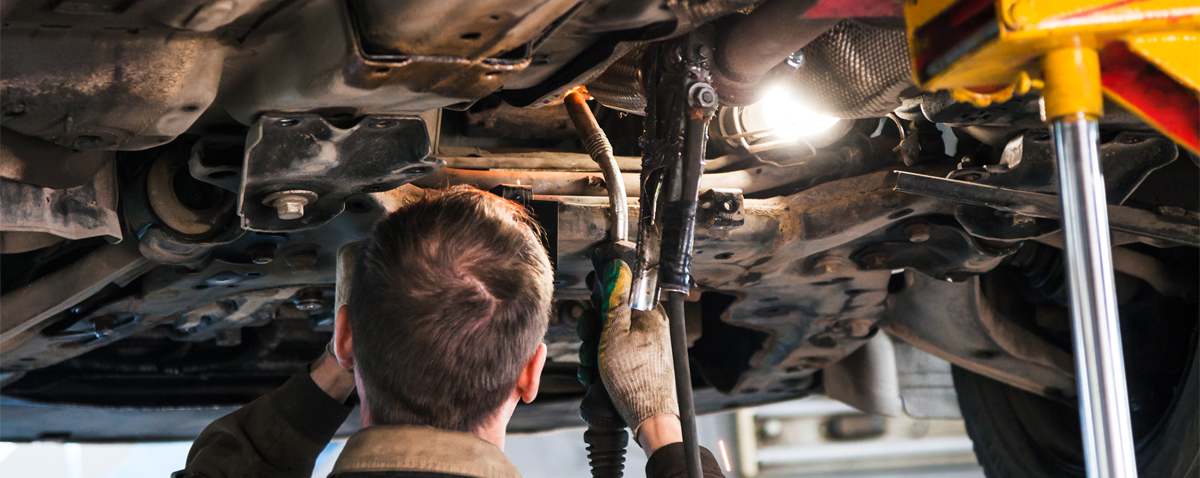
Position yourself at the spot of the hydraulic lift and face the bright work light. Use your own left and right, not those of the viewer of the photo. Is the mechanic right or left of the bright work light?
left

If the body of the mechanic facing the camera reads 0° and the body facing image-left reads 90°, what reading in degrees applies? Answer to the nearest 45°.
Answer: approximately 180°

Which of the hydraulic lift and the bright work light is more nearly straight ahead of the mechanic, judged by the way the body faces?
the bright work light

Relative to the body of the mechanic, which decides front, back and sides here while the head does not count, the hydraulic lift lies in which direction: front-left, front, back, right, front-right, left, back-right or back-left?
front-right

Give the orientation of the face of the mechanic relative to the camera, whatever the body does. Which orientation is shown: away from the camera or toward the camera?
away from the camera

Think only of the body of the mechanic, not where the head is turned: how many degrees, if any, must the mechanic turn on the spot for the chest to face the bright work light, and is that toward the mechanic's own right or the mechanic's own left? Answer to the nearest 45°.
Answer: approximately 45° to the mechanic's own right
